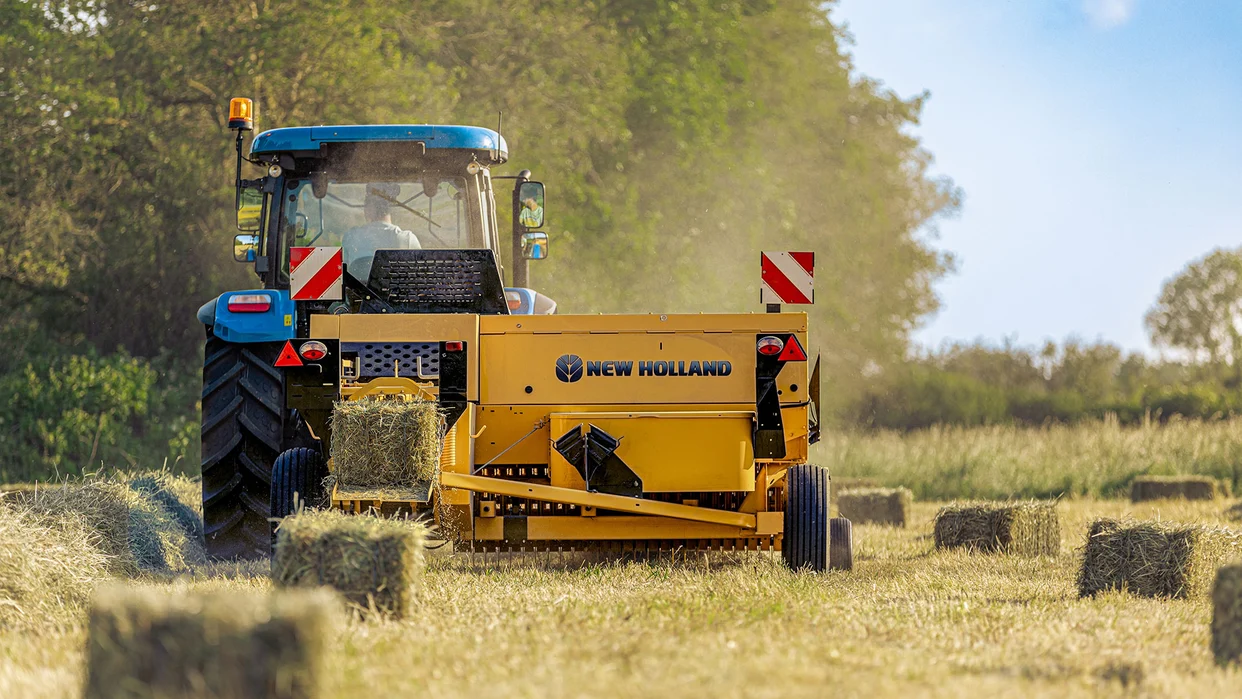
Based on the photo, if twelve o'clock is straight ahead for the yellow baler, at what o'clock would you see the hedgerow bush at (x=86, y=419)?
The hedgerow bush is roughly at 11 o'clock from the yellow baler.

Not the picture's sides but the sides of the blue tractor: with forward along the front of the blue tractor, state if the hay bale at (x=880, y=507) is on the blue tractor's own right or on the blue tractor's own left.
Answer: on the blue tractor's own right

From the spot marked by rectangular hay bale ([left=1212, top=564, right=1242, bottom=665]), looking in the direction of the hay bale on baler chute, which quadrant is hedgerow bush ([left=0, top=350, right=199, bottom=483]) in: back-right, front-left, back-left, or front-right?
front-right

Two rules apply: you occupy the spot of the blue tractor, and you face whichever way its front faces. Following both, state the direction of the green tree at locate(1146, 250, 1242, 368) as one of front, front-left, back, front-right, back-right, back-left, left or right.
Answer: front-right

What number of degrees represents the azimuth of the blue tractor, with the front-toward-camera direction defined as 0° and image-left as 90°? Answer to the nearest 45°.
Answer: approximately 180°

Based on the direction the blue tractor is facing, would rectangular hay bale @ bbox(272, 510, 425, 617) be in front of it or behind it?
behind

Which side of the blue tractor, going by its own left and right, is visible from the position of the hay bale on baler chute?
back

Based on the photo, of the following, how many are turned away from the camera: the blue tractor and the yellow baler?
2

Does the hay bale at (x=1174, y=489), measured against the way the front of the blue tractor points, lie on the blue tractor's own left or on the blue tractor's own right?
on the blue tractor's own right

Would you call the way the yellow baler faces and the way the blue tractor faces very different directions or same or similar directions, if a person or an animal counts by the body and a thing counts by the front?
same or similar directions

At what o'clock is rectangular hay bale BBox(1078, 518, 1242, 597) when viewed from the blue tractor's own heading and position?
The rectangular hay bale is roughly at 4 o'clock from the blue tractor.

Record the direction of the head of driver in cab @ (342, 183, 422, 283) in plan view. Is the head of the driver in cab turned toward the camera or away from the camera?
away from the camera

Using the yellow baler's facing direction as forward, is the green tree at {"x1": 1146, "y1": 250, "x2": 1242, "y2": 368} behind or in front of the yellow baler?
in front

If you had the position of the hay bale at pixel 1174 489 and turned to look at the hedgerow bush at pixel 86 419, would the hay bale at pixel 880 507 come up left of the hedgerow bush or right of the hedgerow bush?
left

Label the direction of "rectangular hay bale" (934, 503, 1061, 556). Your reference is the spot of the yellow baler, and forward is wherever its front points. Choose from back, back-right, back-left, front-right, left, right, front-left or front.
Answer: front-right

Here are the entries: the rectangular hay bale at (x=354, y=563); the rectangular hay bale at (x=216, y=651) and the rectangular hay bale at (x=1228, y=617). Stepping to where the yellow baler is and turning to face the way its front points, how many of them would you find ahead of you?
0

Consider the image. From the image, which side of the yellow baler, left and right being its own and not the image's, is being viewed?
back
